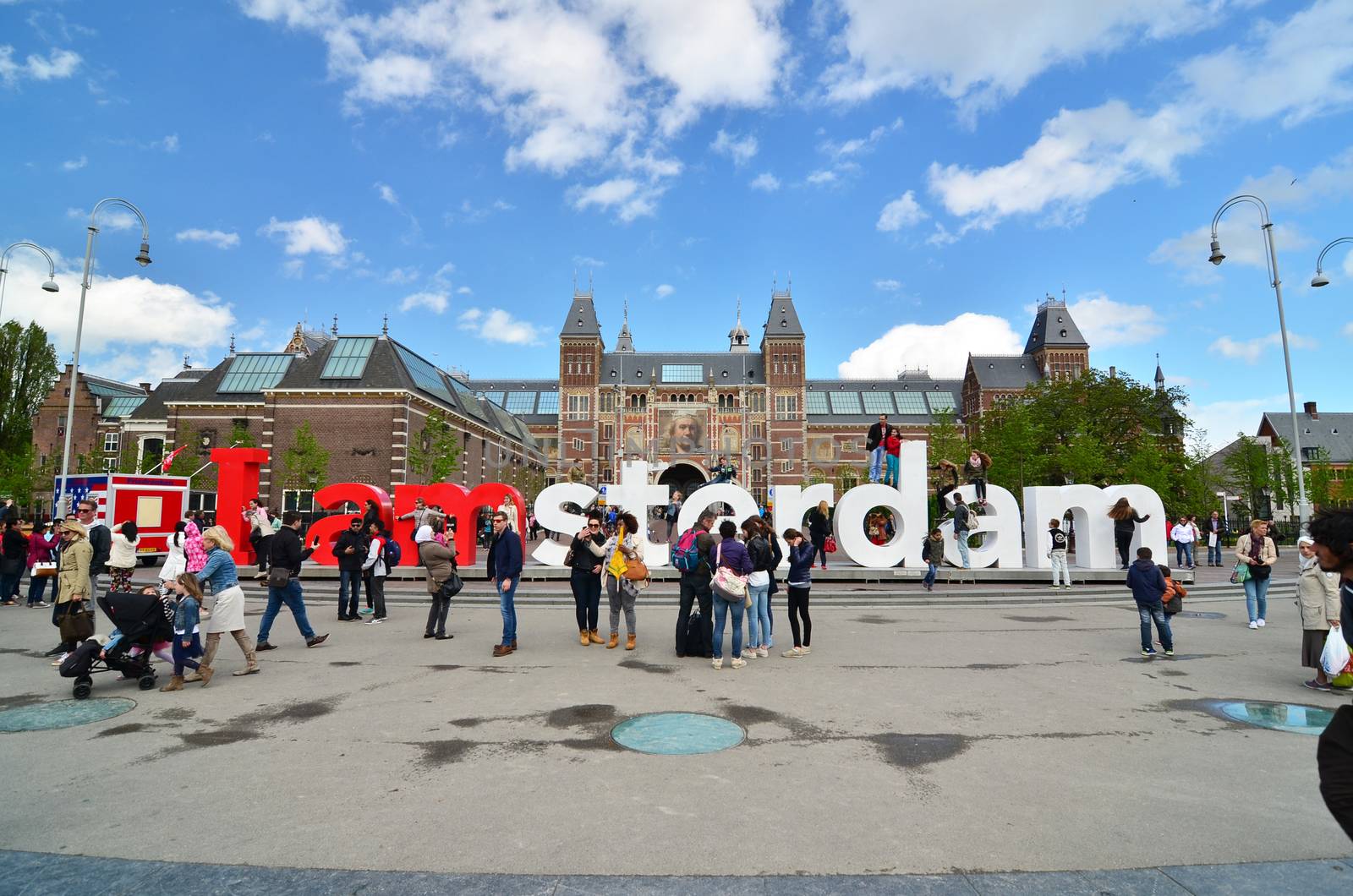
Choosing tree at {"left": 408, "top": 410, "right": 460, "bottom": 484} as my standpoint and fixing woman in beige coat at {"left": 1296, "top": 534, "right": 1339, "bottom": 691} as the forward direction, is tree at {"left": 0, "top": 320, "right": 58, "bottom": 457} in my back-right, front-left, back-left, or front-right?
back-right

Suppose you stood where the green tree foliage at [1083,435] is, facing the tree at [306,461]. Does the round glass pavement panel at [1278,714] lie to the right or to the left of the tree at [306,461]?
left

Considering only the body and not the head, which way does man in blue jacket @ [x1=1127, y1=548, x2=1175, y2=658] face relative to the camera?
away from the camera

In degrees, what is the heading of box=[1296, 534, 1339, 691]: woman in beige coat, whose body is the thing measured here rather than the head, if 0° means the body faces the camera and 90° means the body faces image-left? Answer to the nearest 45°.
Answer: approximately 45°

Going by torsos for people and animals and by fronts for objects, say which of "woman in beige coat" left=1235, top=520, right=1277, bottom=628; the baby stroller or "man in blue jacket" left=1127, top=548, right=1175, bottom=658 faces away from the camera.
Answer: the man in blue jacket

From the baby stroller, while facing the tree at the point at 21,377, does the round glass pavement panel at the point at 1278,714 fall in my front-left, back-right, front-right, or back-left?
back-right

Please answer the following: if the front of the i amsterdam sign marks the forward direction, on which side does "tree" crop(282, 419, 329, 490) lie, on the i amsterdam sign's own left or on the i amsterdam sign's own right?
on the i amsterdam sign's own right

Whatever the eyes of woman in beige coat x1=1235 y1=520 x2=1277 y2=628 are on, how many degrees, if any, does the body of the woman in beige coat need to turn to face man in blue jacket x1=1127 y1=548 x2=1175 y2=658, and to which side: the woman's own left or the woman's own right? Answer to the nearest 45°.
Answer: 0° — they already face them

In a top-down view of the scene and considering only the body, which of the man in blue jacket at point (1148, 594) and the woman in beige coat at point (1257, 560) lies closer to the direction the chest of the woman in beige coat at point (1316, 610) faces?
the man in blue jacket

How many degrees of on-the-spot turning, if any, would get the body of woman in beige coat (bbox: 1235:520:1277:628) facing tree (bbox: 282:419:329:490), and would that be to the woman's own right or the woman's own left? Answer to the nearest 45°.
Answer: approximately 90° to the woman's own right

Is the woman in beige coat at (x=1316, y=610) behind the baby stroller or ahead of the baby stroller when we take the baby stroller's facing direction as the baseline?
behind

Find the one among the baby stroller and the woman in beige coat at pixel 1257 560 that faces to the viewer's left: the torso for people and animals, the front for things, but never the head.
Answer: the baby stroller

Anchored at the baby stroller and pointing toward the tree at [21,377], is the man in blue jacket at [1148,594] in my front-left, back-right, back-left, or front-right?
back-right

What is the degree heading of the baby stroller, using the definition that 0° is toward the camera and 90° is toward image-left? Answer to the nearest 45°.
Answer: approximately 90°

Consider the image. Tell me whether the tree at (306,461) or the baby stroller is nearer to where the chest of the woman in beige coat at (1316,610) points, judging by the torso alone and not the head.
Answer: the baby stroller

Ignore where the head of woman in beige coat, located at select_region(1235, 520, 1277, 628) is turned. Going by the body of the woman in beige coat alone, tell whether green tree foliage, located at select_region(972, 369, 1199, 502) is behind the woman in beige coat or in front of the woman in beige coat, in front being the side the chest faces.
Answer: behind
